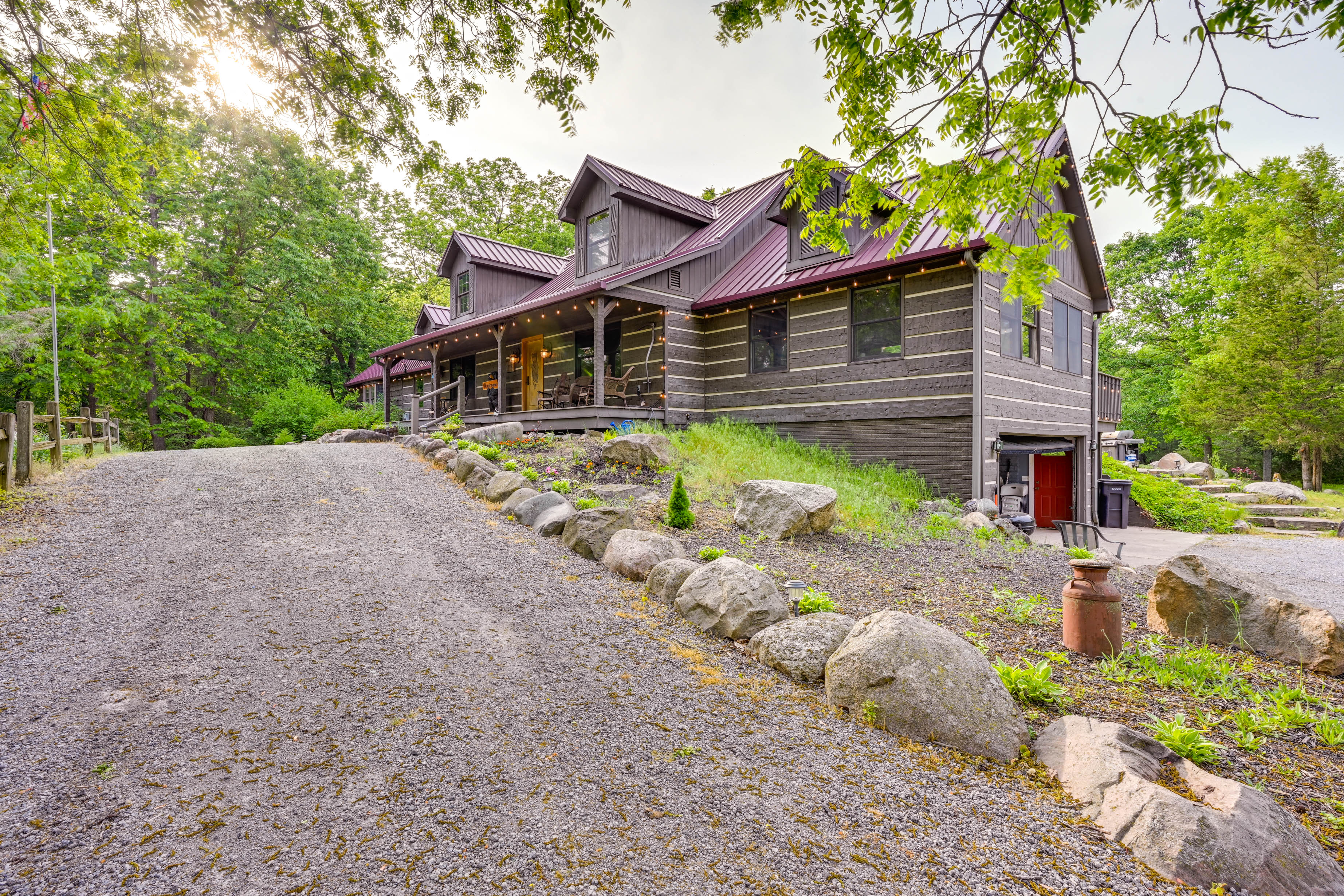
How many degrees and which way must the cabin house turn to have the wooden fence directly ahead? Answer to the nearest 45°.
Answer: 0° — it already faces it

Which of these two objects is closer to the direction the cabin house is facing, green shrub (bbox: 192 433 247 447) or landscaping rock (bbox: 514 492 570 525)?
the landscaping rock

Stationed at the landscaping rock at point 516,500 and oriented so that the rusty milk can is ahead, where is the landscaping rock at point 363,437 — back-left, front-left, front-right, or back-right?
back-left

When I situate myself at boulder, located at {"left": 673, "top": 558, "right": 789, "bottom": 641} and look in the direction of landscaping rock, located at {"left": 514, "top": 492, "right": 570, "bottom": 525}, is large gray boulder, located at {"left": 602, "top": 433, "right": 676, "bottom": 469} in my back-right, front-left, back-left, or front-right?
front-right

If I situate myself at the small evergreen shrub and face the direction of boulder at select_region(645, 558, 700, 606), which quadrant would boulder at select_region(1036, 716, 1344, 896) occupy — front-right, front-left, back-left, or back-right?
front-left

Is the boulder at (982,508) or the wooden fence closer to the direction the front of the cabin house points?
the wooden fence

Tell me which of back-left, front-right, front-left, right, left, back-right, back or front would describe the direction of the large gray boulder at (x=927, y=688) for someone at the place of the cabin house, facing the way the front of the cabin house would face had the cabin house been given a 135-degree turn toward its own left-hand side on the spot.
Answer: right

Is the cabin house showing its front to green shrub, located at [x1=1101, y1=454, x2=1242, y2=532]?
no

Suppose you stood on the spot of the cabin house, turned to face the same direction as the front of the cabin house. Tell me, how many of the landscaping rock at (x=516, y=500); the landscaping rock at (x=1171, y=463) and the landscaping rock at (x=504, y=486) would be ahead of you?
2

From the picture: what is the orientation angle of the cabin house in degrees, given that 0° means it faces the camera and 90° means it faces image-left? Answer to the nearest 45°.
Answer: approximately 45°

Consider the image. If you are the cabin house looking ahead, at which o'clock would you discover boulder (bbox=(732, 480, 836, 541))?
The boulder is roughly at 11 o'clock from the cabin house.

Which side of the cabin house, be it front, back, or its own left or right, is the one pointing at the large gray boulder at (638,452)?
front

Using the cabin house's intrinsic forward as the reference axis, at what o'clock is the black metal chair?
The black metal chair is roughly at 9 o'clock from the cabin house.

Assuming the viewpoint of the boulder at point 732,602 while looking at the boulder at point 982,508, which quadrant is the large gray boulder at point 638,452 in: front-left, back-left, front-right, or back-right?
front-left

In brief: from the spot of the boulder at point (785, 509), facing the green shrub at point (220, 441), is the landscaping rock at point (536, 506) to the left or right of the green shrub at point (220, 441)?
left

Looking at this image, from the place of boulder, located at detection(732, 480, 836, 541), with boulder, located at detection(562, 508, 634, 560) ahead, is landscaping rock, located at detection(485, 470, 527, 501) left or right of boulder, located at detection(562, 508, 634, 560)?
right

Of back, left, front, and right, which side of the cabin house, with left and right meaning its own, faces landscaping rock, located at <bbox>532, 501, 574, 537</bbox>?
front

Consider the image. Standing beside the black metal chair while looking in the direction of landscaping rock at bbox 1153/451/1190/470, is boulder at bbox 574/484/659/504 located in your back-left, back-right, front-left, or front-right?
back-left

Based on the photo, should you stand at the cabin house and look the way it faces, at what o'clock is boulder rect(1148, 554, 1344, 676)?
The boulder is roughly at 10 o'clock from the cabin house.

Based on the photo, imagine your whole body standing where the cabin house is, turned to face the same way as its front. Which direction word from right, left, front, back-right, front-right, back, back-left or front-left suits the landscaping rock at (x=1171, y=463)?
back

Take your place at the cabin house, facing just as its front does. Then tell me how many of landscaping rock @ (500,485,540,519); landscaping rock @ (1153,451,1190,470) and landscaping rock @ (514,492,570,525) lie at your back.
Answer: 1
